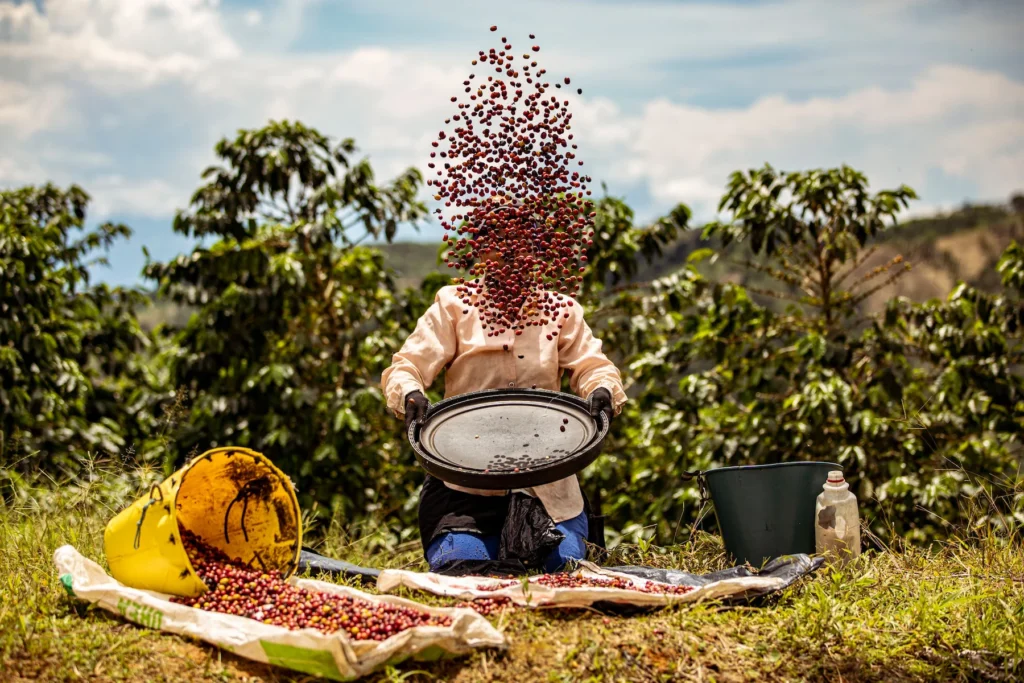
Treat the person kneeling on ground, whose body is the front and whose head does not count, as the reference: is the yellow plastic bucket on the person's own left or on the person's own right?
on the person's own right

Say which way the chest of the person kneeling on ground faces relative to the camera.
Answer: toward the camera

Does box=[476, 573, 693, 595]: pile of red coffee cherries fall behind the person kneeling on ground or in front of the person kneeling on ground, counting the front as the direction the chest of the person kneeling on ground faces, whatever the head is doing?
in front

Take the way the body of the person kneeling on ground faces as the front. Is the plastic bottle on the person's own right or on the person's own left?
on the person's own left

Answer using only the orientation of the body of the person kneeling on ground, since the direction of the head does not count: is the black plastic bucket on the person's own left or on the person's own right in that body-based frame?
on the person's own left

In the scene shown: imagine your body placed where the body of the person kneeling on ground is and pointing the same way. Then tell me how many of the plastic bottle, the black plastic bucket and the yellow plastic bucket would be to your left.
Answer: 2

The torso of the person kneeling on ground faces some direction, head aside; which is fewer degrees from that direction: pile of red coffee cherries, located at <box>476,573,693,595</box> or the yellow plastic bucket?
the pile of red coffee cherries

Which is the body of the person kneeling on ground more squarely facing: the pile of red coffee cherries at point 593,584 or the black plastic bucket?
the pile of red coffee cherries
